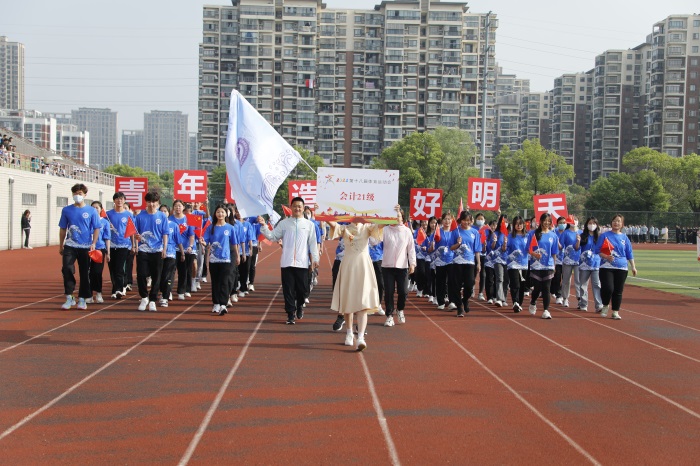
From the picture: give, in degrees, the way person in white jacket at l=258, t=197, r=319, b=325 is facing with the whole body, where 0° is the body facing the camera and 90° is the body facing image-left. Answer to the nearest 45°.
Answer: approximately 0°

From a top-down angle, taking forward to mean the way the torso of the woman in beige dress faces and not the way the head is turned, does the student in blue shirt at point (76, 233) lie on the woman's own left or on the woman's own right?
on the woman's own right

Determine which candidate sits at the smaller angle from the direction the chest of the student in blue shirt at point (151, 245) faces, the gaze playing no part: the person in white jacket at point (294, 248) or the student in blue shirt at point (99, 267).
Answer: the person in white jacket

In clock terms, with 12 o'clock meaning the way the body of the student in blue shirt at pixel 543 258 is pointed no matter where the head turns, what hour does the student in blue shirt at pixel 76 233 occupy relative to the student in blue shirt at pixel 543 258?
the student in blue shirt at pixel 76 233 is roughly at 2 o'clock from the student in blue shirt at pixel 543 258.

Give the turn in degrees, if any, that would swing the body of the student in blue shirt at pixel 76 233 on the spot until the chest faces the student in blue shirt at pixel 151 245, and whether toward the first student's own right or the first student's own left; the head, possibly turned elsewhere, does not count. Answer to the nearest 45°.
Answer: approximately 90° to the first student's own left

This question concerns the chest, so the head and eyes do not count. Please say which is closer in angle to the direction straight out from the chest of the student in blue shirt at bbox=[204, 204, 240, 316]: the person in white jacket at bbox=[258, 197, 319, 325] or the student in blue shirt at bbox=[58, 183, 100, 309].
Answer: the person in white jacket

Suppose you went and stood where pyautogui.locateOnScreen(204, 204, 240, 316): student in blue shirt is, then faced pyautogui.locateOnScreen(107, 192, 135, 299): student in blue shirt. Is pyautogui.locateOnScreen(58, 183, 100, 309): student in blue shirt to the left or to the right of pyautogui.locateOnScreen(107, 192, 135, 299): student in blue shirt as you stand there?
left

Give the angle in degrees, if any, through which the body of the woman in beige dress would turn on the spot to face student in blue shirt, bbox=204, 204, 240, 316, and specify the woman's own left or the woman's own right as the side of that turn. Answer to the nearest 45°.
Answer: approximately 135° to the woman's own right

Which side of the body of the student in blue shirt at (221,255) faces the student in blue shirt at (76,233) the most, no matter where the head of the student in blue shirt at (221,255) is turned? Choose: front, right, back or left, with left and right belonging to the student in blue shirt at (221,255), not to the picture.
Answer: right
